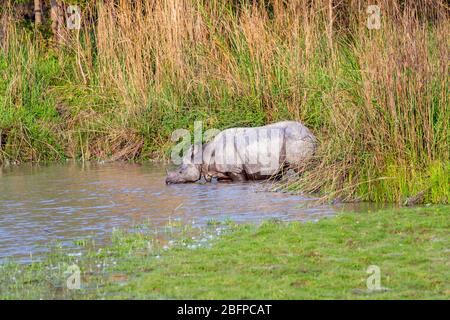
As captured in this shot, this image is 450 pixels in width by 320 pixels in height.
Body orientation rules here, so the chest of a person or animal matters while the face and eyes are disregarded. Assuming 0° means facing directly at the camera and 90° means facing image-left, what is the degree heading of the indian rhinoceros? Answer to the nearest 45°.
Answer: approximately 90°
